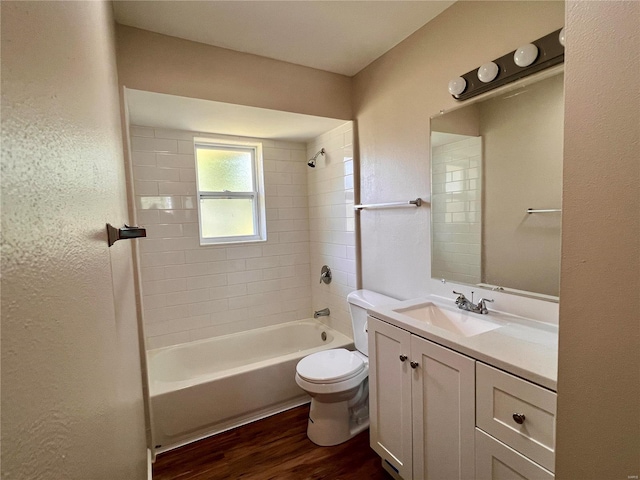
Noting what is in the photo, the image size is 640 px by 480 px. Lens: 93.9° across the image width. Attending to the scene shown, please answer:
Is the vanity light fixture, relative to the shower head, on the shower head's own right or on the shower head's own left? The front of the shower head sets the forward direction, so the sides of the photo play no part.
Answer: on the shower head's own left

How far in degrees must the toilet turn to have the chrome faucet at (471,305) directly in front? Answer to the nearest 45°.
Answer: approximately 135° to its left

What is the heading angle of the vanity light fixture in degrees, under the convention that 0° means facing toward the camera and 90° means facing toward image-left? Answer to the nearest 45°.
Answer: approximately 45°

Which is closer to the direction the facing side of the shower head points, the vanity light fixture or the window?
the window

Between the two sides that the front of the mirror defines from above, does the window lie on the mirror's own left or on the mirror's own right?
on the mirror's own right

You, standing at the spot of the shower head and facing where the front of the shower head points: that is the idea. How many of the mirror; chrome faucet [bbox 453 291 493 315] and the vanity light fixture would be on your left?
3

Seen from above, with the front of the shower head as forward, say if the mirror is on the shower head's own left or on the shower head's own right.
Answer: on the shower head's own left
